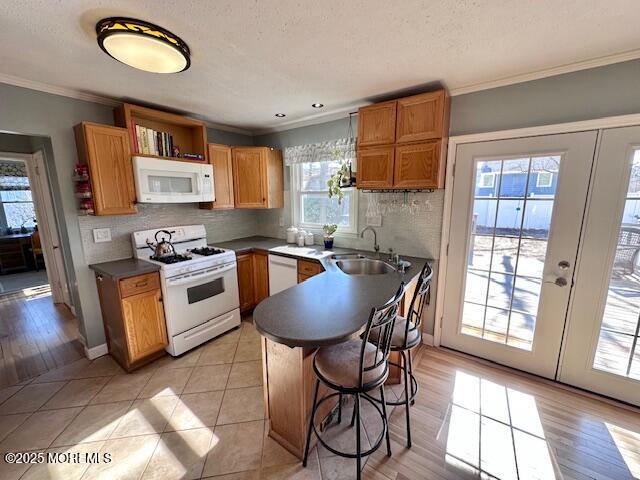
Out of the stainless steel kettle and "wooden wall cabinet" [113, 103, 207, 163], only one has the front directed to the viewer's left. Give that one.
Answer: the stainless steel kettle

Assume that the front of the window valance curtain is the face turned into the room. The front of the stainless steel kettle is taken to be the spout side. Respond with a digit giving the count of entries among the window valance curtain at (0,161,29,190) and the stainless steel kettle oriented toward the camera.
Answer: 1

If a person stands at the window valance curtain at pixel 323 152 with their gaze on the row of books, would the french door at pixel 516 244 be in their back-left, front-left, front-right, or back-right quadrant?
back-left

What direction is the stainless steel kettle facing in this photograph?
to the viewer's left

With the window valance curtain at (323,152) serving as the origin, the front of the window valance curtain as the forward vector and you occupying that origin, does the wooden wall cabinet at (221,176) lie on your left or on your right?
on your right

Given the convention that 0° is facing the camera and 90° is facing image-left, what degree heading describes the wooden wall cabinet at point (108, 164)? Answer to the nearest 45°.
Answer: approximately 315°
